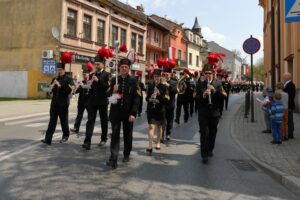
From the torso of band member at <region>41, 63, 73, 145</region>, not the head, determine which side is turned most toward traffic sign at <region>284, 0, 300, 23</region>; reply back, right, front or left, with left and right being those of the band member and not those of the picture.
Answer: left

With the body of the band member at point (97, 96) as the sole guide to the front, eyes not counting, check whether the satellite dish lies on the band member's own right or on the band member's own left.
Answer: on the band member's own right

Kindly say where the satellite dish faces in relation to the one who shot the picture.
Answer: facing the viewer and to the right of the viewer

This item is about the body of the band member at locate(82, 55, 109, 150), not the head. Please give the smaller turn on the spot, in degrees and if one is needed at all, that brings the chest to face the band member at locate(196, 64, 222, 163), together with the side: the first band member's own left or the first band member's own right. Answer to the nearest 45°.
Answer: approximately 90° to the first band member's own left

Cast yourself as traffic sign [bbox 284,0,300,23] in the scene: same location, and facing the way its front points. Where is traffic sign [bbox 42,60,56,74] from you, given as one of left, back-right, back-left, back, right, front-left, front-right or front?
back-right

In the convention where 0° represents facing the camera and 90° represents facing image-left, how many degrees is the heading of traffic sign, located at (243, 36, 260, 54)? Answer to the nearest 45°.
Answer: approximately 0°
